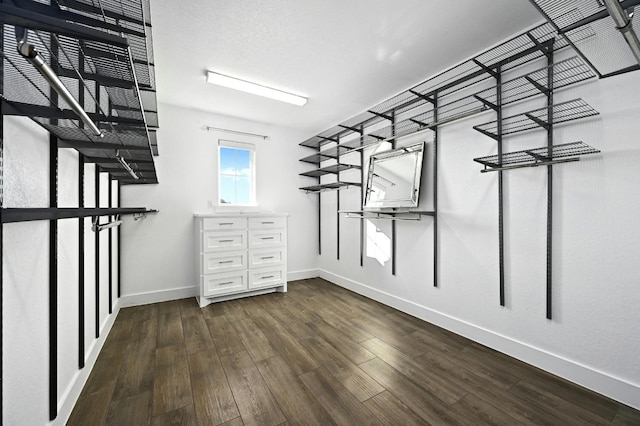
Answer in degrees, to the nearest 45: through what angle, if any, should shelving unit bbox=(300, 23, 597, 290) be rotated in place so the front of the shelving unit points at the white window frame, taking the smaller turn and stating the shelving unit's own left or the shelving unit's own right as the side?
approximately 45° to the shelving unit's own right

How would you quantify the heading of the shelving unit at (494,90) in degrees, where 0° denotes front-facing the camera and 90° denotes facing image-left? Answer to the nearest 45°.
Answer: approximately 45°

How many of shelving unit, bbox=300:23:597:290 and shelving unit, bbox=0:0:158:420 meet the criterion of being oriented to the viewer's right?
1

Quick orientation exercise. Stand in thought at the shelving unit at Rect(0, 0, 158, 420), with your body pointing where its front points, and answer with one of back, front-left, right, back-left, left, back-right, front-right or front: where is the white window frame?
front-left

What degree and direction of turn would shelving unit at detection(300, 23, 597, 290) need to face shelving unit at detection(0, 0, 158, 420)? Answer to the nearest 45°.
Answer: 0° — it already faces it

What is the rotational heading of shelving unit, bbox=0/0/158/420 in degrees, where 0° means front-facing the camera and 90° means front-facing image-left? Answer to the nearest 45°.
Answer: approximately 270°
